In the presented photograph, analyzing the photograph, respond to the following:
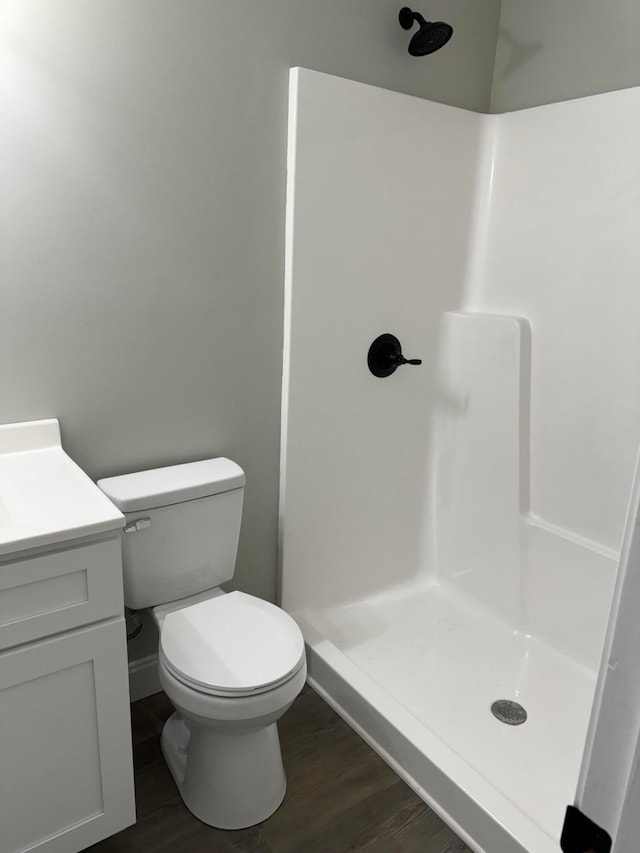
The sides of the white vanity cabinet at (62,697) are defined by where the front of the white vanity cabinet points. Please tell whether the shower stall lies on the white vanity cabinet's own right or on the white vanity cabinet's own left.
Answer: on the white vanity cabinet's own left

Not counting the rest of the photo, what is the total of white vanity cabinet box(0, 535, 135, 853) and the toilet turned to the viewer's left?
0

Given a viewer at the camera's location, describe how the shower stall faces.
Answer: facing the viewer and to the left of the viewer

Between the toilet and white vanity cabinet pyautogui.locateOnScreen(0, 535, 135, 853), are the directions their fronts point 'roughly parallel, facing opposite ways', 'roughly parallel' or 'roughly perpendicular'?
roughly parallel

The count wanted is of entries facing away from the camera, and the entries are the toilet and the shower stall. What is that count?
0

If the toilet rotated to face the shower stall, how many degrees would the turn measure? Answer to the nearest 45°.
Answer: approximately 90° to its left

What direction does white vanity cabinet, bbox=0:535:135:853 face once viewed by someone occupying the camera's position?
facing the viewer and to the right of the viewer
